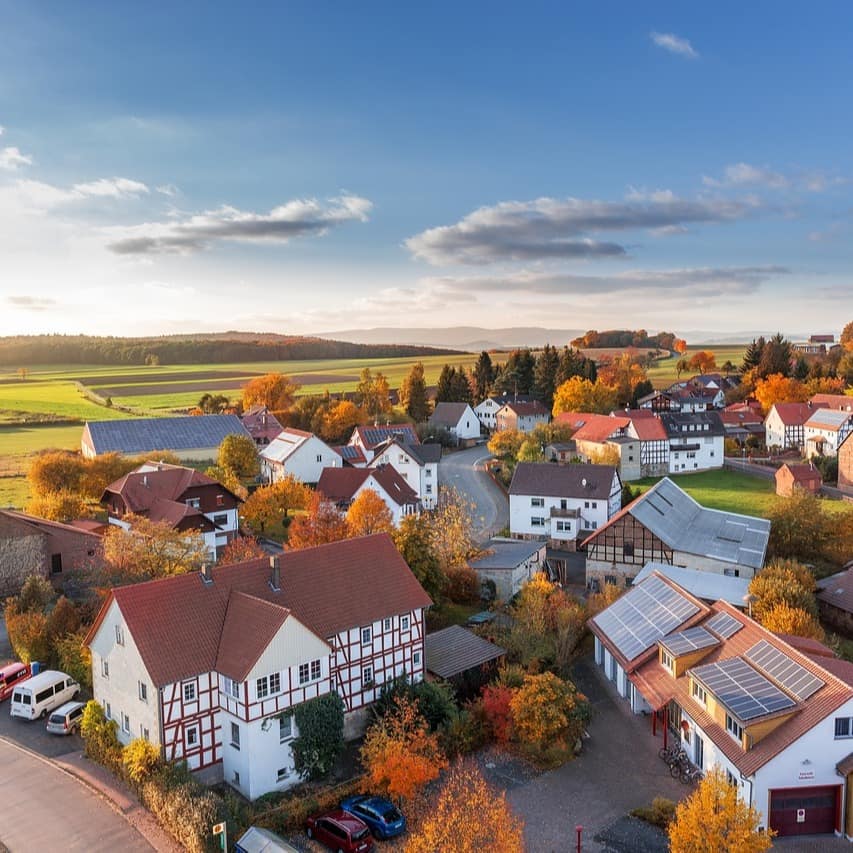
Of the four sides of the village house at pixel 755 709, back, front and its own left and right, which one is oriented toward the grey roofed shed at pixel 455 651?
right

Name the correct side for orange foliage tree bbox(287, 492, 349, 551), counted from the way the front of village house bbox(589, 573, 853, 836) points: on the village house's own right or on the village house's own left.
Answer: on the village house's own right

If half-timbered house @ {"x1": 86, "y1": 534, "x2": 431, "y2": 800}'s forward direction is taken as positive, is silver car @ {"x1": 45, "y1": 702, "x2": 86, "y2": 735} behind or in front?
behind

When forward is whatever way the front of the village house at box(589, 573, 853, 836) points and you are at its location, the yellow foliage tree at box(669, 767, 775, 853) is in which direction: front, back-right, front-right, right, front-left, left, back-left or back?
front-left

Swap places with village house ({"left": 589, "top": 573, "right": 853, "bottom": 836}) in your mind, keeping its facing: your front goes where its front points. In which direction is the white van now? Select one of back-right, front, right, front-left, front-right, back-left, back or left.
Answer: front-right

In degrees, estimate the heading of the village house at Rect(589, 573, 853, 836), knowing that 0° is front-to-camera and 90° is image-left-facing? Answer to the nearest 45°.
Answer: approximately 45°

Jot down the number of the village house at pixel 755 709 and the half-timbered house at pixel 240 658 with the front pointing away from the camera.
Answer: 0

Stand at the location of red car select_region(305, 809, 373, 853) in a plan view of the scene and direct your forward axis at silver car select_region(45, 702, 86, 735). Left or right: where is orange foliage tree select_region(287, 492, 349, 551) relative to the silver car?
right

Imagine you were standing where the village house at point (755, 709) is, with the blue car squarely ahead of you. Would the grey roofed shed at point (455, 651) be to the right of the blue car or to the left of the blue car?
right

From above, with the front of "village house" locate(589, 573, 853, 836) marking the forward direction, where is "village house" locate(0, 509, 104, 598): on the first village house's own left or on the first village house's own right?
on the first village house's own right

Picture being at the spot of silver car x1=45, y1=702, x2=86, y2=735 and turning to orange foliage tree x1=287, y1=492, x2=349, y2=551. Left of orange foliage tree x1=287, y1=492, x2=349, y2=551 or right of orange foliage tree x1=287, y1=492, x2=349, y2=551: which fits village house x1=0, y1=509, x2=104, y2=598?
left

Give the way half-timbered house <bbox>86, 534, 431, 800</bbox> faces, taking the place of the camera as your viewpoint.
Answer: facing the viewer and to the right of the viewer
